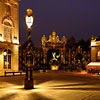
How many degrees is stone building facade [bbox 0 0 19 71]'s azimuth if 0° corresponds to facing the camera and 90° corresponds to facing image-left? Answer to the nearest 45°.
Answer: approximately 315°
